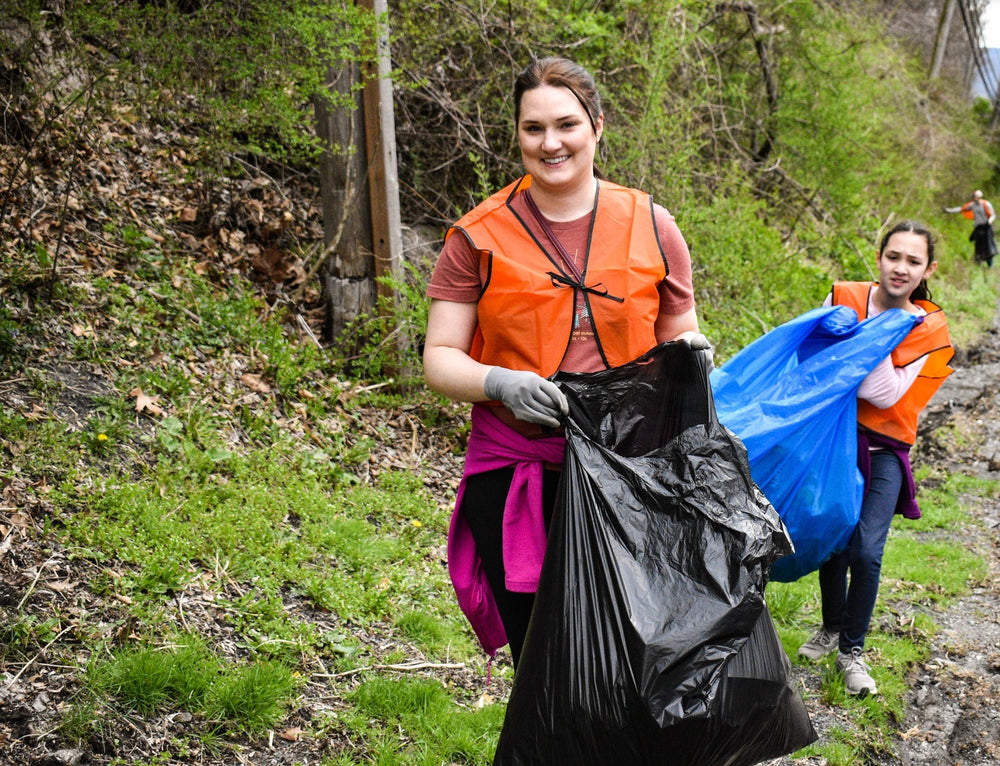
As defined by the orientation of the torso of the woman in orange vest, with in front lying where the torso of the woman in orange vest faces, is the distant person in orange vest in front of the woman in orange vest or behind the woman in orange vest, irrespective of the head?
behind

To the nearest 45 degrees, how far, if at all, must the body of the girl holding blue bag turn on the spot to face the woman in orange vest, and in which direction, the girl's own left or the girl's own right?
0° — they already face them

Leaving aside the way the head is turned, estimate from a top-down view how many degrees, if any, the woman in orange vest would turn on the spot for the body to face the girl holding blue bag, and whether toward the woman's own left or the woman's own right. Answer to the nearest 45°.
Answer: approximately 135° to the woman's own left

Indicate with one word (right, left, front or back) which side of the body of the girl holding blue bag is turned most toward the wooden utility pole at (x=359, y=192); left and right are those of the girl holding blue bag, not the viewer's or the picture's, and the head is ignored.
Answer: right

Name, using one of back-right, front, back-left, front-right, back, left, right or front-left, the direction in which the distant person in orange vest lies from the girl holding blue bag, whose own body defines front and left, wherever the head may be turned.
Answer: back-right

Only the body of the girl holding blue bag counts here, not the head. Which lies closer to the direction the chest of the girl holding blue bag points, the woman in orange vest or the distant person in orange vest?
the woman in orange vest

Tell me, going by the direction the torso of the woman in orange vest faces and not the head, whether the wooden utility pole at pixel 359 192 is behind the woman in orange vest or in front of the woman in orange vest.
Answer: behind

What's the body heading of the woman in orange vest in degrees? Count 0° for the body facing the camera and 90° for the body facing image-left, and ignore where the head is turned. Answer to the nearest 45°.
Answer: approximately 0°

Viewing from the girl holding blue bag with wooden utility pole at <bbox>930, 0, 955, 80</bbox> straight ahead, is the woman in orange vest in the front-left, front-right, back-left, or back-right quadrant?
back-left
